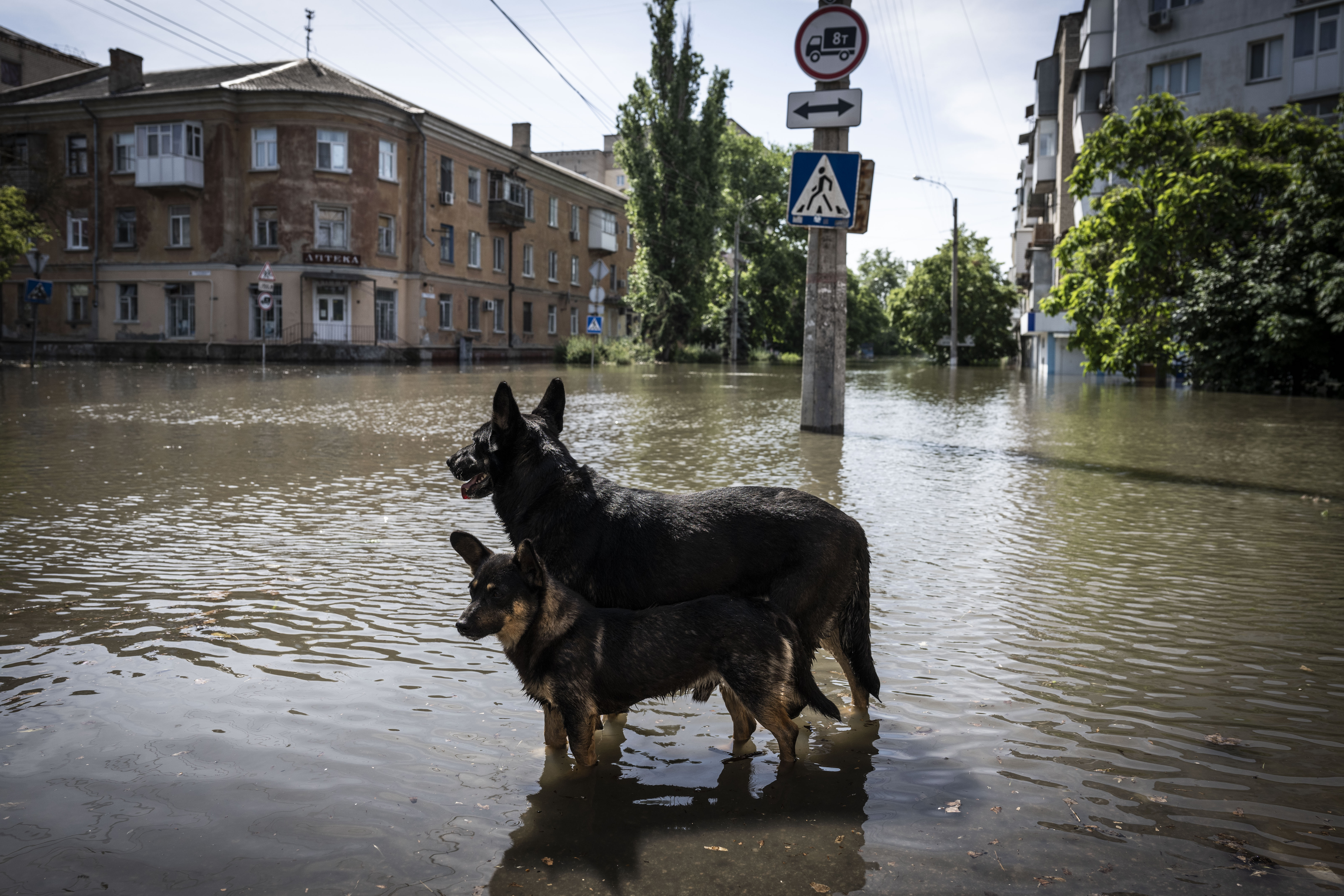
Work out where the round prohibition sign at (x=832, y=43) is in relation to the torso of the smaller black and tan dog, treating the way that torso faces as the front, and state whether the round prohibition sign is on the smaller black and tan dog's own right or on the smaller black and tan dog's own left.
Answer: on the smaller black and tan dog's own right

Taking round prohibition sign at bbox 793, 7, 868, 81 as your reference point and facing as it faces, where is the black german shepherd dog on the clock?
The black german shepherd dog is roughly at 12 o'clock from the round prohibition sign.

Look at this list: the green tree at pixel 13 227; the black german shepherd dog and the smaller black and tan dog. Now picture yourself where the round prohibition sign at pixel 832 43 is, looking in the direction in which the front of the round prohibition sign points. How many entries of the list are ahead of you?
2

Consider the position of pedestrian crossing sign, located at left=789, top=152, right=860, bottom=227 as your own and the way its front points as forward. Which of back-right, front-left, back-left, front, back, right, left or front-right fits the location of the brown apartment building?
back-right

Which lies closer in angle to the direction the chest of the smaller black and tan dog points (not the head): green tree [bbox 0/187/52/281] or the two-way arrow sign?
the green tree

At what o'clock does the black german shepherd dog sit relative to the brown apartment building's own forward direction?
The black german shepherd dog is roughly at 12 o'clock from the brown apartment building.

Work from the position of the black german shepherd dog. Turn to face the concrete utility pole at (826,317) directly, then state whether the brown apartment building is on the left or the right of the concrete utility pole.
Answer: left

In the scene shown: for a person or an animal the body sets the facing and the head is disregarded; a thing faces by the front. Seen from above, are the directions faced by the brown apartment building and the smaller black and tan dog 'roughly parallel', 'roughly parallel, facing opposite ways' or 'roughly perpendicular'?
roughly perpendicular

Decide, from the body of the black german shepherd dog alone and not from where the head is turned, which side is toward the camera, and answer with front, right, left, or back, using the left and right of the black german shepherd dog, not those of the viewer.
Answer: left

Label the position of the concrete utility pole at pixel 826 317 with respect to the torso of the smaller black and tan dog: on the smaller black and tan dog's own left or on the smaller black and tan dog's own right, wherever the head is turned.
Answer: on the smaller black and tan dog's own right

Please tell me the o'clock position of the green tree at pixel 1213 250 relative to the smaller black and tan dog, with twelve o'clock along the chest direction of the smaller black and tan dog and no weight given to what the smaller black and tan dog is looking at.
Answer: The green tree is roughly at 4 o'clock from the smaller black and tan dog.

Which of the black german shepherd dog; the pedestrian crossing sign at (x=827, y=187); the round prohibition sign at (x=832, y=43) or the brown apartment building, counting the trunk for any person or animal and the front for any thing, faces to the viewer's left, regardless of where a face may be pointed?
the black german shepherd dog

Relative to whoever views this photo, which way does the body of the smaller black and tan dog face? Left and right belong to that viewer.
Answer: facing to the left of the viewer

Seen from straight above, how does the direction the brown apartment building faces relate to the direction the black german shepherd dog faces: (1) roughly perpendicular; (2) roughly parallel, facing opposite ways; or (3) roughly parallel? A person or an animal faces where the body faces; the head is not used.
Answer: roughly perpendicular

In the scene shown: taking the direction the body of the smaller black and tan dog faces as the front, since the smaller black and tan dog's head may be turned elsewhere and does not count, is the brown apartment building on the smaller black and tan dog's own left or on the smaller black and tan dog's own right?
on the smaller black and tan dog's own right
